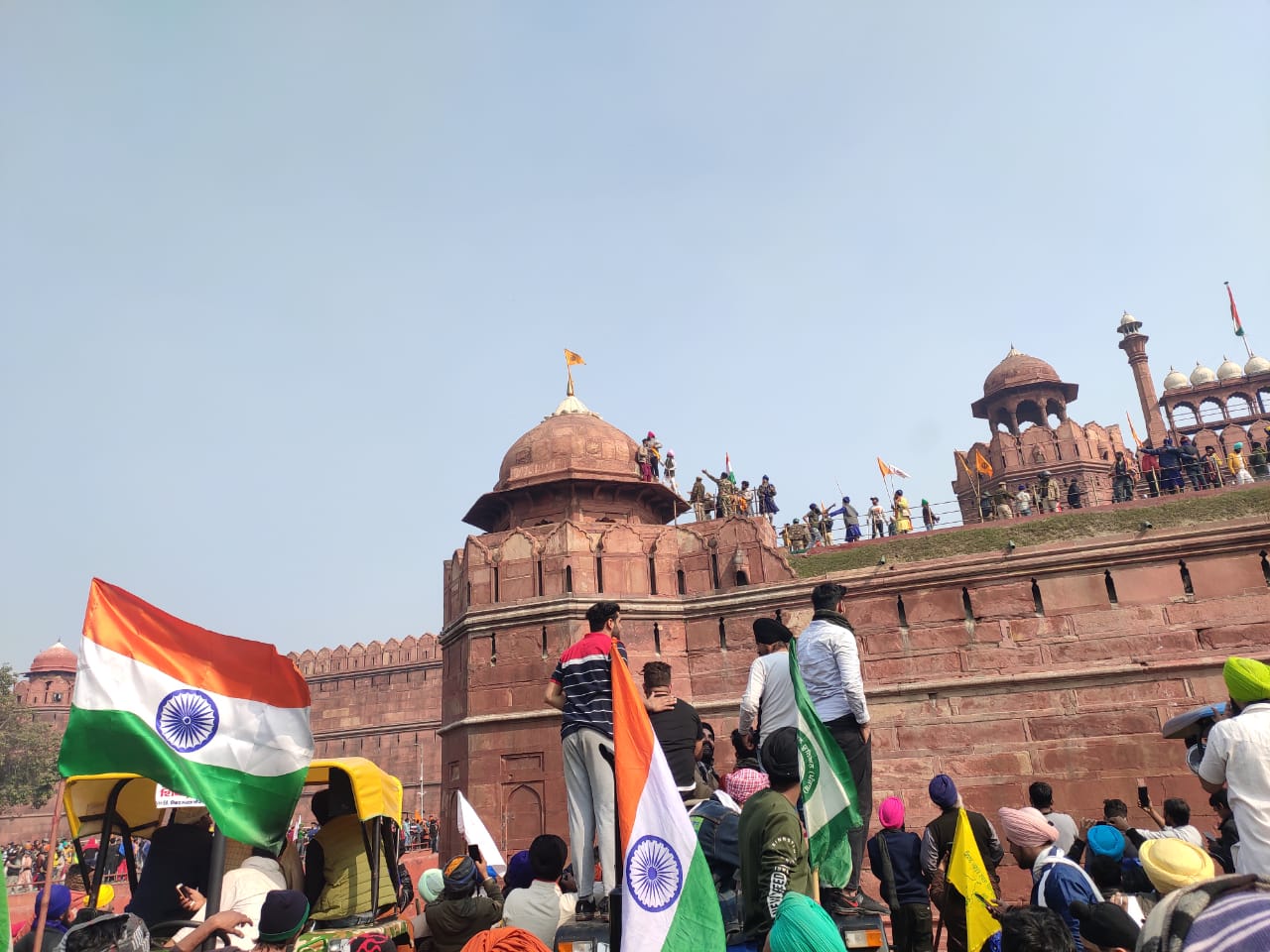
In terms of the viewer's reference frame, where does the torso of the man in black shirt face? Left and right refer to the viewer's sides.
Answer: facing away from the viewer

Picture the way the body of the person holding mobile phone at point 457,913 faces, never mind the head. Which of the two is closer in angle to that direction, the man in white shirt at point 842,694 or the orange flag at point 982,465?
the orange flag

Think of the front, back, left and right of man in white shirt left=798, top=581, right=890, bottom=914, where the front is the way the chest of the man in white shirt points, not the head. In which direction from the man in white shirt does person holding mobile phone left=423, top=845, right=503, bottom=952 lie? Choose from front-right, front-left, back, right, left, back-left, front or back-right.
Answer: back-left

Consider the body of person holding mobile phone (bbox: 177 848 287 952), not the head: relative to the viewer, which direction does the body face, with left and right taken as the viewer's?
facing away from the viewer and to the left of the viewer

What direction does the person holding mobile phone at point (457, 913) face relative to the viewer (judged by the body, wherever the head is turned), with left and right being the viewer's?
facing away from the viewer

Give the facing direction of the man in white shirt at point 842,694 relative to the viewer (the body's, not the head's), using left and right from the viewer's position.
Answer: facing away from the viewer and to the right of the viewer

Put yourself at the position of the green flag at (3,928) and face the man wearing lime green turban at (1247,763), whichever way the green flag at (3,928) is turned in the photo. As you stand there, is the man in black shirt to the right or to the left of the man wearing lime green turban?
left

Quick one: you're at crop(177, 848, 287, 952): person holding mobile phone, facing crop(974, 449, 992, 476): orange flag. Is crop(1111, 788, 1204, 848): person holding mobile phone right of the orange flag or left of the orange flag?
right

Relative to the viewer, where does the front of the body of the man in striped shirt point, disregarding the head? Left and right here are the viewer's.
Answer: facing away from the viewer and to the right of the viewer

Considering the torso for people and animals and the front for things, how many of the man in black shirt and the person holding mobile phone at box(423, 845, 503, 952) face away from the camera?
2
